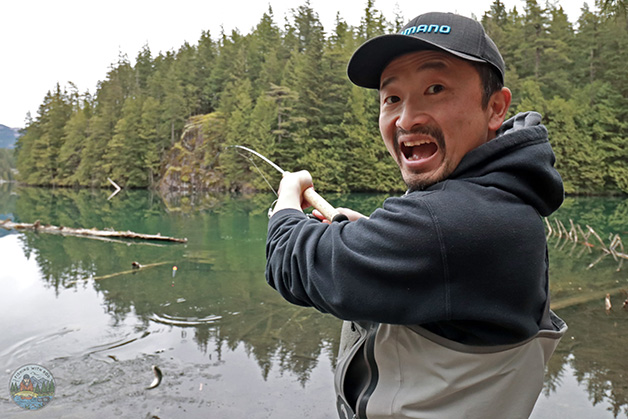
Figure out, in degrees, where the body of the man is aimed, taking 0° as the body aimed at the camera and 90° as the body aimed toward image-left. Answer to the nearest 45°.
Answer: approximately 90°

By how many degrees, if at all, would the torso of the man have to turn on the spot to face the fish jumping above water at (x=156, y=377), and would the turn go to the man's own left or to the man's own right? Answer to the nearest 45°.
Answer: approximately 45° to the man's own right

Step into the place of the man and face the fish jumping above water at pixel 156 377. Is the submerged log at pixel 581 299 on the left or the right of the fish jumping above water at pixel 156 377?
right
